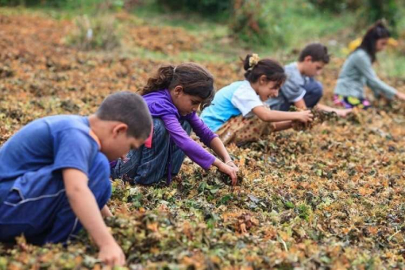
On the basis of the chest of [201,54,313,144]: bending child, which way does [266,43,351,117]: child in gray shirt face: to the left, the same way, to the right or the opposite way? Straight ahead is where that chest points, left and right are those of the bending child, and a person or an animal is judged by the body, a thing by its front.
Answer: the same way

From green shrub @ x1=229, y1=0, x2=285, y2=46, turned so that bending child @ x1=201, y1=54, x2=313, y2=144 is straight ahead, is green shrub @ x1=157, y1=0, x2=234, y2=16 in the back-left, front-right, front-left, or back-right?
back-right

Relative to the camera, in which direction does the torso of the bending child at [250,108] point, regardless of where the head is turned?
to the viewer's right

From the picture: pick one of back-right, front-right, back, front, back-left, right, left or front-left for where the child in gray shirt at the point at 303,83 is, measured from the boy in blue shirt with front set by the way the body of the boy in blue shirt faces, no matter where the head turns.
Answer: front-left

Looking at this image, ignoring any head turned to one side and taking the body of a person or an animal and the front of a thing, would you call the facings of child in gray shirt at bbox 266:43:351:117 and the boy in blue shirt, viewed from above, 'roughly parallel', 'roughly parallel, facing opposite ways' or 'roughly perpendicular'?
roughly parallel

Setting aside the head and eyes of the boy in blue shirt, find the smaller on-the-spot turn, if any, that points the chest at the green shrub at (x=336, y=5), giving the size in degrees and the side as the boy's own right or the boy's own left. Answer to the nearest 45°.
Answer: approximately 45° to the boy's own left

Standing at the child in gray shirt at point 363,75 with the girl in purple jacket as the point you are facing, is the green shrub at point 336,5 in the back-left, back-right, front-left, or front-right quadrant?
back-right

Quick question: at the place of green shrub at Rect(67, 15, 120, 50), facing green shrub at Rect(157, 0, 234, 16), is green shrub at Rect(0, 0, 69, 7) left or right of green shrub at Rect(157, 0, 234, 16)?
left
